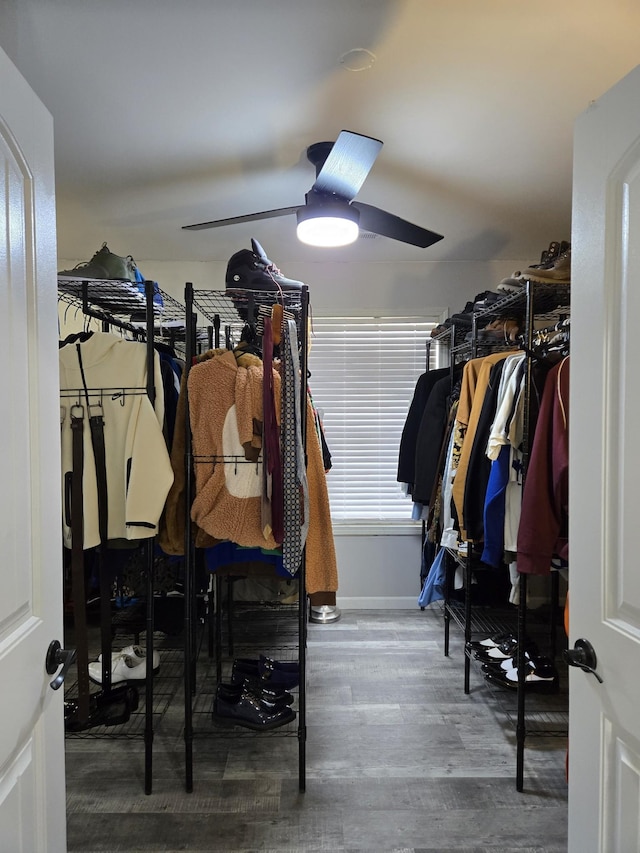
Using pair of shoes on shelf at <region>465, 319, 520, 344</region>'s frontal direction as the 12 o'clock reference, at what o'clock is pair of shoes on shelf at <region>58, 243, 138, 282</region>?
pair of shoes on shelf at <region>58, 243, 138, 282</region> is roughly at 11 o'clock from pair of shoes on shelf at <region>465, 319, 520, 344</region>.

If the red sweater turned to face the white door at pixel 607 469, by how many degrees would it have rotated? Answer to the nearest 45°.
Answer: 0° — it already faces it

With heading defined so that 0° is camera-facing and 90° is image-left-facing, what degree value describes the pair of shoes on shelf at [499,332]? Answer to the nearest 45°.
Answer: approximately 90°

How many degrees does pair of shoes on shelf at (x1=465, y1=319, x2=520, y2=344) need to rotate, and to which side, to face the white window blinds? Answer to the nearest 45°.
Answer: approximately 45° to its right

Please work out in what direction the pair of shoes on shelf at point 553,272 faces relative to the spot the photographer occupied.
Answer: facing to the left of the viewer

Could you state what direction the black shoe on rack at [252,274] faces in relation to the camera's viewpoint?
facing to the right of the viewer

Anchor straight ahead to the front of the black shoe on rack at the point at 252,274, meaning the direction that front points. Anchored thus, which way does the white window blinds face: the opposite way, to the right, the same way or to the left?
to the right

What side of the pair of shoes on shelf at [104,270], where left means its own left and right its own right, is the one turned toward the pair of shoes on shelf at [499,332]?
back
